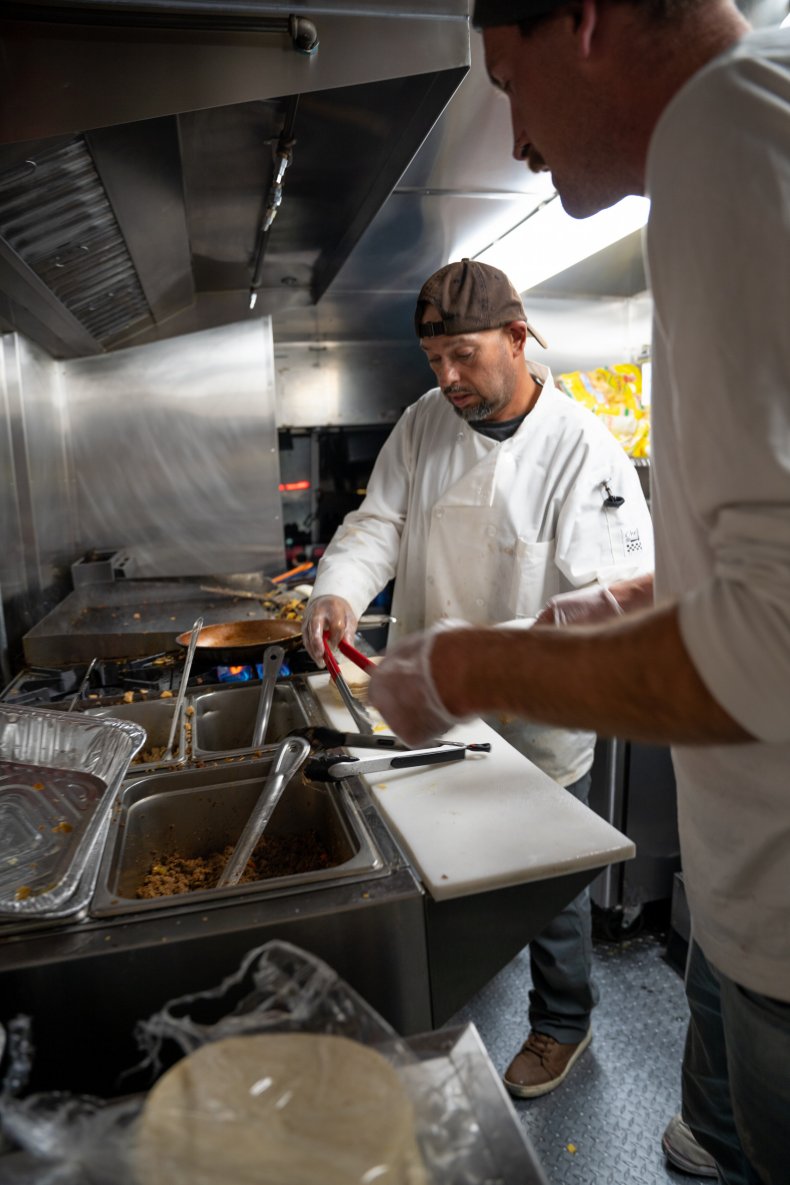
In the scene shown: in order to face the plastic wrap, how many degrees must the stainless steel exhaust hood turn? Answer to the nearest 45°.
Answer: approximately 90° to its right

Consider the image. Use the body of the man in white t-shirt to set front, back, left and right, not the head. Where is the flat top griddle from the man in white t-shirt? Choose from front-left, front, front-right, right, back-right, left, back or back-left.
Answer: front-right

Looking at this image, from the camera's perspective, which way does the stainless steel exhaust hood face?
to the viewer's right

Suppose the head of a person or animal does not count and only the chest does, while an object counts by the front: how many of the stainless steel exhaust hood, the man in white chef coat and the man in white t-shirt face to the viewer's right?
1

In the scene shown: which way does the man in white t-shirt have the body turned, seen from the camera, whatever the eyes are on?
to the viewer's left

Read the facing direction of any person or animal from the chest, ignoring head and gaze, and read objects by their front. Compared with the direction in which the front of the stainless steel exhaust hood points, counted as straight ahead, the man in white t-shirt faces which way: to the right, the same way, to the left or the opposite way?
the opposite way

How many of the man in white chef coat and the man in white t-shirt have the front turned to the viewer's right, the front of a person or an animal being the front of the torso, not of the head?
0

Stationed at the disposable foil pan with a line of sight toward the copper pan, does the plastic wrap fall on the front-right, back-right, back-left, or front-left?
back-right

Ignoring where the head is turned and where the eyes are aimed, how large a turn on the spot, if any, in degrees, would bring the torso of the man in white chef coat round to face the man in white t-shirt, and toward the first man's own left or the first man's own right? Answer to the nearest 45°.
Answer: approximately 45° to the first man's own left

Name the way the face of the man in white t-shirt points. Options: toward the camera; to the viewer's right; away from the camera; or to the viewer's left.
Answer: to the viewer's left
